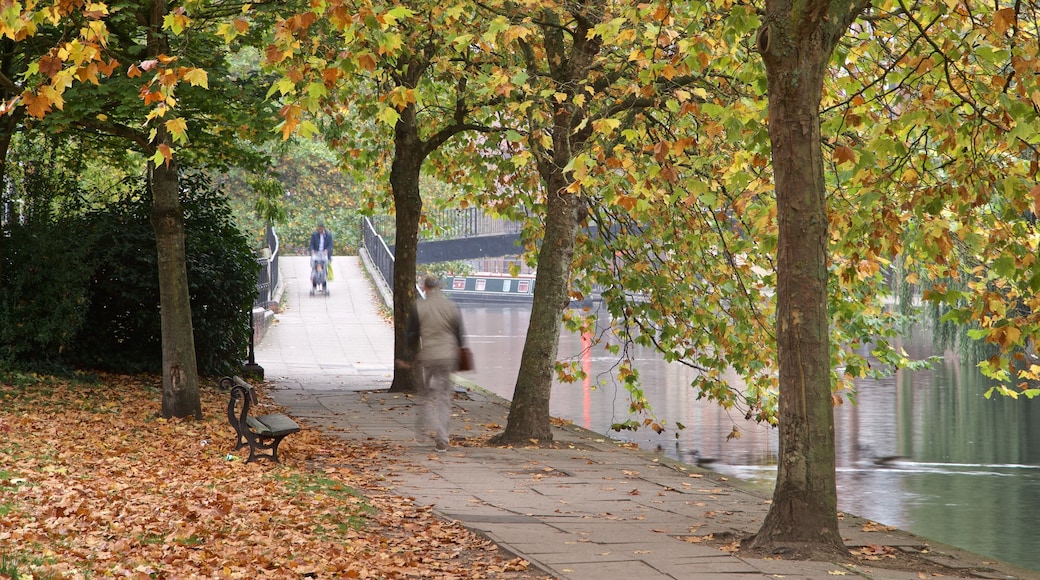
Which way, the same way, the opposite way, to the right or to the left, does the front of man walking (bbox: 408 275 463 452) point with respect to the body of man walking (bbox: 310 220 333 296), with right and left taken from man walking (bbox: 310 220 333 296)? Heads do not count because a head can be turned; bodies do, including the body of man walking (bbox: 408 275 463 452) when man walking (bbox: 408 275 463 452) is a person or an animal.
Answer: the opposite way

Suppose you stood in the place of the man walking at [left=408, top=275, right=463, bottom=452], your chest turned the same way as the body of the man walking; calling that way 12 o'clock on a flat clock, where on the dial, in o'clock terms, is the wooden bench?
The wooden bench is roughly at 8 o'clock from the man walking.

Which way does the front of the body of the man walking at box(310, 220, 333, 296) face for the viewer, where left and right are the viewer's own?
facing the viewer

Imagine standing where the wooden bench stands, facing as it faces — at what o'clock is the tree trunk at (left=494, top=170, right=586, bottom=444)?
The tree trunk is roughly at 11 o'clock from the wooden bench.

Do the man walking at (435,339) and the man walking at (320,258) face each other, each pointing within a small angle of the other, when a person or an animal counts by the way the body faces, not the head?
yes

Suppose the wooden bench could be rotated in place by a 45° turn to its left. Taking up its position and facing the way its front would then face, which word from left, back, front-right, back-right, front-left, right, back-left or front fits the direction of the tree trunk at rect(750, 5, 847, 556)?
right

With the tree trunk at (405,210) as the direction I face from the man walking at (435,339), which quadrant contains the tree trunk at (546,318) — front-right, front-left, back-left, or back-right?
front-right

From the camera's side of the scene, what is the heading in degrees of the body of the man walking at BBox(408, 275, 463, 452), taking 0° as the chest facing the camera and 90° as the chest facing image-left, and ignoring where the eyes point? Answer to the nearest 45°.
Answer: approximately 180°

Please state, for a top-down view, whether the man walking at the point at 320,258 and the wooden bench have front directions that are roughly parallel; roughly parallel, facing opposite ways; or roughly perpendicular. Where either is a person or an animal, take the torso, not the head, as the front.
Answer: roughly perpendicular

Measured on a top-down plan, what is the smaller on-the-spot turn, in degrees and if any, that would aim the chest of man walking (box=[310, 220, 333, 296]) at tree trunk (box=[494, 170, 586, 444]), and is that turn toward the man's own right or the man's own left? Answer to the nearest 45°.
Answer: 0° — they already face it

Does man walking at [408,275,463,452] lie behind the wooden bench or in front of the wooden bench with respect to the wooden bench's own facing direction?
in front

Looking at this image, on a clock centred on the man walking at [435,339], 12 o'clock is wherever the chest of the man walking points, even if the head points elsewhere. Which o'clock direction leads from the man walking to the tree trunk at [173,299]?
The tree trunk is roughly at 10 o'clock from the man walking.

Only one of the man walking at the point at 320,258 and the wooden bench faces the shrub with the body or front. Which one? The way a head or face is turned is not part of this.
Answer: the man walking

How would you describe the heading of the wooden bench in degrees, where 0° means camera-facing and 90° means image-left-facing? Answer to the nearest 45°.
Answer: approximately 270°

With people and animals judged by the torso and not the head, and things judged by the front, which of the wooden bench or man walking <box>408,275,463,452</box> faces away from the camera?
the man walking

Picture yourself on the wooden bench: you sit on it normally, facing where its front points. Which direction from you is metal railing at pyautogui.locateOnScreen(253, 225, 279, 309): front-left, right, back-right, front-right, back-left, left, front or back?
left

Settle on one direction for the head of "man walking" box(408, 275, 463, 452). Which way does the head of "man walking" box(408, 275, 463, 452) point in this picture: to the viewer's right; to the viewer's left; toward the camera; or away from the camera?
away from the camera
